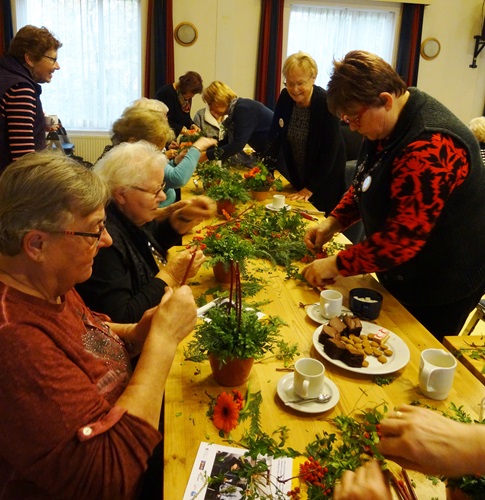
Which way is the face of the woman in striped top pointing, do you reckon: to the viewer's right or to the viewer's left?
to the viewer's right

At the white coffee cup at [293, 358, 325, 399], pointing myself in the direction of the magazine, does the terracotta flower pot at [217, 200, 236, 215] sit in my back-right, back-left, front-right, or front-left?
back-right

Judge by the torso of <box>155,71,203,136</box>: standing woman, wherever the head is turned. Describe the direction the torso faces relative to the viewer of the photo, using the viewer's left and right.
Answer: facing the viewer and to the right of the viewer

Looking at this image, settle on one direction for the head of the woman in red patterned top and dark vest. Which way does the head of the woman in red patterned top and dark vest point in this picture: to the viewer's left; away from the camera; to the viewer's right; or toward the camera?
to the viewer's left

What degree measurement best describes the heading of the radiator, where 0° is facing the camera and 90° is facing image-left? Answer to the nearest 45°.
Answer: approximately 0°

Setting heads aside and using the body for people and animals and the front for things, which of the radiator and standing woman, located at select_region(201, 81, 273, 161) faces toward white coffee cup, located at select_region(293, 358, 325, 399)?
the radiator

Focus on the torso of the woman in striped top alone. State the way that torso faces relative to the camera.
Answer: to the viewer's right

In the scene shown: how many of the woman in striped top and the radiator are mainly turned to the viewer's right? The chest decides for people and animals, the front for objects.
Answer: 1

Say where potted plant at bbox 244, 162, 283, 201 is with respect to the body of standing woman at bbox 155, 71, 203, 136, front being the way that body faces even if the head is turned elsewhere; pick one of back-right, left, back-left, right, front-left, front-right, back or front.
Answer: front-right

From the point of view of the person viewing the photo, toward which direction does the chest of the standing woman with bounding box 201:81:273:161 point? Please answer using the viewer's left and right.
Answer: facing to the left of the viewer

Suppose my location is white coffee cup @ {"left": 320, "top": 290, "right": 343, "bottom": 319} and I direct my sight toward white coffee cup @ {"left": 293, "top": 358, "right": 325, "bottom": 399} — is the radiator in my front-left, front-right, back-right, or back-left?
back-right

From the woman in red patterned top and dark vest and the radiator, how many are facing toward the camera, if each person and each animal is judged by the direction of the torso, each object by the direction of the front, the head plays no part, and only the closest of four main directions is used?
1

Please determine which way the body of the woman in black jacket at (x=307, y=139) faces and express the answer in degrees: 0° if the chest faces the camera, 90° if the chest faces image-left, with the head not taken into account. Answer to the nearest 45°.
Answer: approximately 45°
